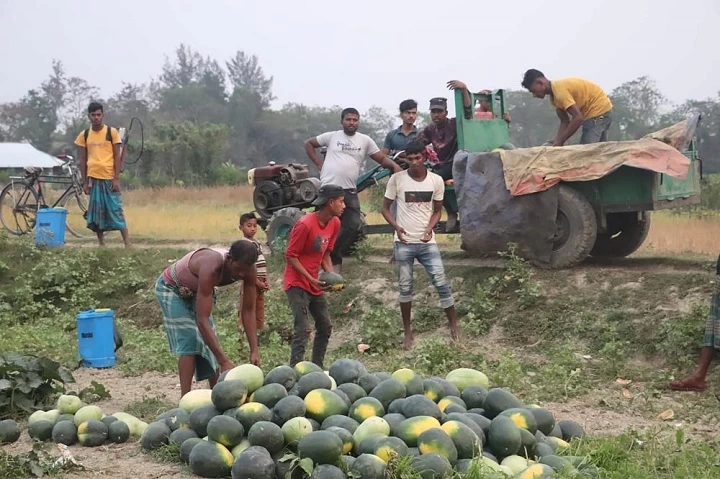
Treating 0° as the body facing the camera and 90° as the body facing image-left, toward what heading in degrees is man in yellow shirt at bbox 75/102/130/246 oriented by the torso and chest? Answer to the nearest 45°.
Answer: approximately 0°

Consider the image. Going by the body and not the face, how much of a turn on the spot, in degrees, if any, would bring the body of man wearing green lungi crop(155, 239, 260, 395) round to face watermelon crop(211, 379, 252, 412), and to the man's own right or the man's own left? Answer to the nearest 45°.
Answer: approximately 45° to the man's own right

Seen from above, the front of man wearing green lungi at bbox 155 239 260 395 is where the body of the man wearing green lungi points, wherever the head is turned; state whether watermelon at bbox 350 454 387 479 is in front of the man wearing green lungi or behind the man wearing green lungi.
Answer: in front

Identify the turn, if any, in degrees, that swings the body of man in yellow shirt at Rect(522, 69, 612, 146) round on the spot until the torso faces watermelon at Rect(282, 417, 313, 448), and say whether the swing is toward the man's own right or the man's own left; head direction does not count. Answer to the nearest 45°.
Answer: approximately 90° to the man's own left

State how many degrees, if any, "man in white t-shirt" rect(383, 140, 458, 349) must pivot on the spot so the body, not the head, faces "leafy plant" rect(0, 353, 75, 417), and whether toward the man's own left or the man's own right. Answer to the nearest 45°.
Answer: approximately 45° to the man's own right

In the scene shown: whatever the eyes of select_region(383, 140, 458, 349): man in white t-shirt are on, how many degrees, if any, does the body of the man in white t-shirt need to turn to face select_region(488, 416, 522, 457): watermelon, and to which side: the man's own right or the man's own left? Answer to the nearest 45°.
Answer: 0° — they already face it

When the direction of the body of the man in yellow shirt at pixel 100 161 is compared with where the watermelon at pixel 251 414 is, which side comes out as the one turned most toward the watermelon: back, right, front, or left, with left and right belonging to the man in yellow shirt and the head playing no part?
front

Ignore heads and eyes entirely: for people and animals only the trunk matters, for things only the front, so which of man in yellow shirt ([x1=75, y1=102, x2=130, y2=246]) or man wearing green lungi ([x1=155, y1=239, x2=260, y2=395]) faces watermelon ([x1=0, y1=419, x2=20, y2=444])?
the man in yellow shirt

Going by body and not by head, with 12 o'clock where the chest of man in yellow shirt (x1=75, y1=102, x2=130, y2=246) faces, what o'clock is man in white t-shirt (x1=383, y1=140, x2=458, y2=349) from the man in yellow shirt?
The man in white t-shirt is roughly at 11 o'clock from the man in yellow shirt.

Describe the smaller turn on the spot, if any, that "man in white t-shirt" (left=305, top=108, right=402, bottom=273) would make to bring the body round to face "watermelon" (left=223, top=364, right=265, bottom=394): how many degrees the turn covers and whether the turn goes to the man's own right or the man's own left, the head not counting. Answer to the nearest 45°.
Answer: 0° — they already face it

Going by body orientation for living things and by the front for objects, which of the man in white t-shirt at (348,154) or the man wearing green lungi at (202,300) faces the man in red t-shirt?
the man in white t-shirt

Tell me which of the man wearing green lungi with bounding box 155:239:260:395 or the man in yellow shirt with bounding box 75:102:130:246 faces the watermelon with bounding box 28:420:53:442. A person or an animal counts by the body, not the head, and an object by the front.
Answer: the man in yellow shirt

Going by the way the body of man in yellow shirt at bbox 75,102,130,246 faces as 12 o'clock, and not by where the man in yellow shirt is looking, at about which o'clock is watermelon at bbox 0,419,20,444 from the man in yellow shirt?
The watermelon is roughly at 12 o'clock from the man in yellow shirt.

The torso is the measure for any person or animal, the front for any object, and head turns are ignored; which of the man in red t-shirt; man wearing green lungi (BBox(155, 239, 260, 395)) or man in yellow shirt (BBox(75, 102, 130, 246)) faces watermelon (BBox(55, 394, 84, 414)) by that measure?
the man in yellow shirt

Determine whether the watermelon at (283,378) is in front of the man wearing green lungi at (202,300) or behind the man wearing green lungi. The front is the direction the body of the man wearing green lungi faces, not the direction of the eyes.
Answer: in front

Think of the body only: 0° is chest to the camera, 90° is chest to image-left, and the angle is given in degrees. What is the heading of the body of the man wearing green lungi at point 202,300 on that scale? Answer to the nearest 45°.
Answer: approximately 315°

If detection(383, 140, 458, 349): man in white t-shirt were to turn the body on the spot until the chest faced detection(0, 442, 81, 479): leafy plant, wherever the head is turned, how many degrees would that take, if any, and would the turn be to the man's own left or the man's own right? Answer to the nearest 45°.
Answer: approximately 45° to the man's own right
